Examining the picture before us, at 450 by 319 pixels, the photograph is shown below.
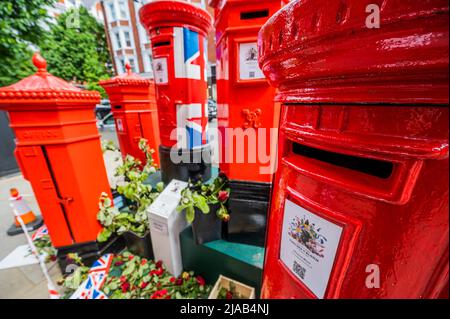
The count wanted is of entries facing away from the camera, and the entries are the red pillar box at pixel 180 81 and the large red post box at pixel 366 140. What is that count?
0

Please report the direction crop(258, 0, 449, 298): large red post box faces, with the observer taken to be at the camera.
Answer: facing the viewer and to the left of the viewer

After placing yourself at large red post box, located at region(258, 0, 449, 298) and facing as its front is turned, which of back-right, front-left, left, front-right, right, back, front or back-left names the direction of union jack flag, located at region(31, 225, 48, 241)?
front-right

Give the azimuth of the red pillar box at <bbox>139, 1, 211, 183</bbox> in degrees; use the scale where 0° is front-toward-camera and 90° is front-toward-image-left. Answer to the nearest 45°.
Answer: approximately 45°

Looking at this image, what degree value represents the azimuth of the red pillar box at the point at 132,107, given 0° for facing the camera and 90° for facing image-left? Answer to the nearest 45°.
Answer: approximately 45°

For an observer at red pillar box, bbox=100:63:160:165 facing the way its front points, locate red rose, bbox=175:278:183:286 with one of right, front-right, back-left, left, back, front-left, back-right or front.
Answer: front-left

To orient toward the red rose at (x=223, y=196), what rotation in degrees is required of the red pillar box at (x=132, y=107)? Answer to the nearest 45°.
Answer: approximately 45° to its left

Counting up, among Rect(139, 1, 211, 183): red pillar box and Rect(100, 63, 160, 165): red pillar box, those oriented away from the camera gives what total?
0

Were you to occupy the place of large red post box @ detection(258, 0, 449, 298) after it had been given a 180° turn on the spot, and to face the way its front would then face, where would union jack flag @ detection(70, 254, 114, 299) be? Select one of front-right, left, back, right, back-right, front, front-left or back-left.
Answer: back-left

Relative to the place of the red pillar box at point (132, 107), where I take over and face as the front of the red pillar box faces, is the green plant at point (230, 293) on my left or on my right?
on my left

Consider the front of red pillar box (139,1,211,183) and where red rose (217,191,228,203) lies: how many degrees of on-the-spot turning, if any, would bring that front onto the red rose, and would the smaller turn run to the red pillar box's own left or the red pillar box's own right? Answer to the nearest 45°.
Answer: approximately 45° to the red pillar box's own left
